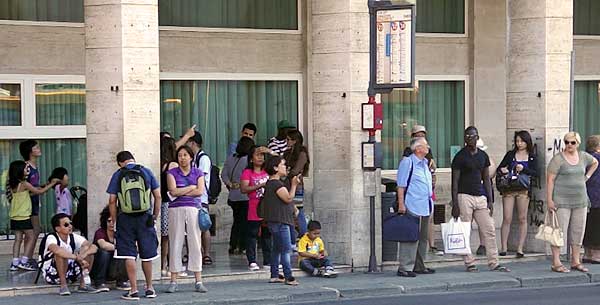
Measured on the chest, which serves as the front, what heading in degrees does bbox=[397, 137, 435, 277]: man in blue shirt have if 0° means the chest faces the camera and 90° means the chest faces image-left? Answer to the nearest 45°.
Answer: approximately 315°

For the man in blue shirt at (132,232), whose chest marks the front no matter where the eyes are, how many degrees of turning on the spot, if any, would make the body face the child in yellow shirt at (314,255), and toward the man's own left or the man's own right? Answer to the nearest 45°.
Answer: approximately 45° to the man's own right

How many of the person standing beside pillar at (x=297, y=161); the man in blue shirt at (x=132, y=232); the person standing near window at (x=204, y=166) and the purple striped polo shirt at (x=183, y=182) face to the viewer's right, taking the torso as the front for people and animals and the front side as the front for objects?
0

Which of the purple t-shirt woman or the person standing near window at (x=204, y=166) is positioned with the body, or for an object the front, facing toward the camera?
the purple t-shirt woman

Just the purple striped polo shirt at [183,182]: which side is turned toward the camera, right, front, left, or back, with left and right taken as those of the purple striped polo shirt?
front

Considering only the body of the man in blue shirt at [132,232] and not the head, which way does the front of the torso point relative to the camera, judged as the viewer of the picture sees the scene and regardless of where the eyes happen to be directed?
away from the camera

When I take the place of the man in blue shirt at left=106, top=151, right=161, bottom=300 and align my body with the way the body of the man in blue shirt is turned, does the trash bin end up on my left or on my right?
on my right
